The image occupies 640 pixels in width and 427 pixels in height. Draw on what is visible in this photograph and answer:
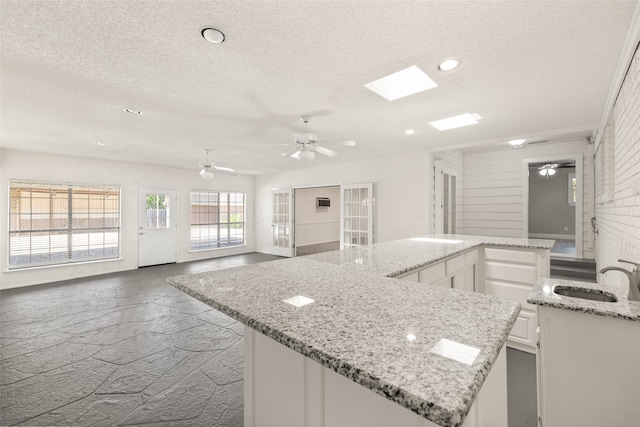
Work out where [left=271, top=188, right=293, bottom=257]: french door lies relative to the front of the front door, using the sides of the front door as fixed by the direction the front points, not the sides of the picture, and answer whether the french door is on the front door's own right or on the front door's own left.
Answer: on the front door's own left

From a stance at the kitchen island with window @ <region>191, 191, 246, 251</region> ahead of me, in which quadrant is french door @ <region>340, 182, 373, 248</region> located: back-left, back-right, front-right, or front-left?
front-right

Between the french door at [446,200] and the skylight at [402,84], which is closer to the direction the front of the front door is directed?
the skylight

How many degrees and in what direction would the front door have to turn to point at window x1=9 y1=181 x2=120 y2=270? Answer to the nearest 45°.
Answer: approximately 90° to its right

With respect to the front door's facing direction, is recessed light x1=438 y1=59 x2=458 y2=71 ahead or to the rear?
ahead

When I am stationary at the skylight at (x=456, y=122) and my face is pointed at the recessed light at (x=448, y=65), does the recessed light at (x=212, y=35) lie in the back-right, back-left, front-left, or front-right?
front-right

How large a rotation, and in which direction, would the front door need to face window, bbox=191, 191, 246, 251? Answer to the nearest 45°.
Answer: approximately 90° to its left

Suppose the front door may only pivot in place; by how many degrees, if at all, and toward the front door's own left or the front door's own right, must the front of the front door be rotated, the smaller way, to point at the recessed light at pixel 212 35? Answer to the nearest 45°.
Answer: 0° — it already faces it

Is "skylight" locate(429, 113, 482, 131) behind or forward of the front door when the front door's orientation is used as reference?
forward

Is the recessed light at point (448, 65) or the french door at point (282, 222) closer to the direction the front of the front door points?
the recessed light

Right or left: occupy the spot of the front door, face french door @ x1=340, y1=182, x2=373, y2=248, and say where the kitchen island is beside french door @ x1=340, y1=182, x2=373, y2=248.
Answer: right

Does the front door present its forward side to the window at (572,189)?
no

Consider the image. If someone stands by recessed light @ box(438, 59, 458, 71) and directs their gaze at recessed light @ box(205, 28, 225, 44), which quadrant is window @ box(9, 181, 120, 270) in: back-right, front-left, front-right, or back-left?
front-right

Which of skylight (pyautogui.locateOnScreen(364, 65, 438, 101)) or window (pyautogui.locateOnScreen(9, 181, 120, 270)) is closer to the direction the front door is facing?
the skylight

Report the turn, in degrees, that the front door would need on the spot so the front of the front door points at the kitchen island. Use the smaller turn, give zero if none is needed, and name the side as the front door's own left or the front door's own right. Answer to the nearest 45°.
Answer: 0° — it already faces it

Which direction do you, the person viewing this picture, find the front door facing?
facing the viewer

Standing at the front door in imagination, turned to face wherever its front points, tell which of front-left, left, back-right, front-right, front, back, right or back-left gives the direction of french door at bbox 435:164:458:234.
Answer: front-left
